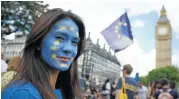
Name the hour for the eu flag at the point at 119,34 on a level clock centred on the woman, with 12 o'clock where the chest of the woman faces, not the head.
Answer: The eu flag is roughly at 8 o'clock from the woman.

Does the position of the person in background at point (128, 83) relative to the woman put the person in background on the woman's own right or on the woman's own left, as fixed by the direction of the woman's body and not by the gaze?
on the woman's own left

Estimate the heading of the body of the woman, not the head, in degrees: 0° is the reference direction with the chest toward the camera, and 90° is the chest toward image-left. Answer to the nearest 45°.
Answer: approximately 315°

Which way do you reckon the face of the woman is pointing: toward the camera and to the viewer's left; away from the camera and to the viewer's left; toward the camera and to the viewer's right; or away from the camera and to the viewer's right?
toward the camera and to the viewer's right
